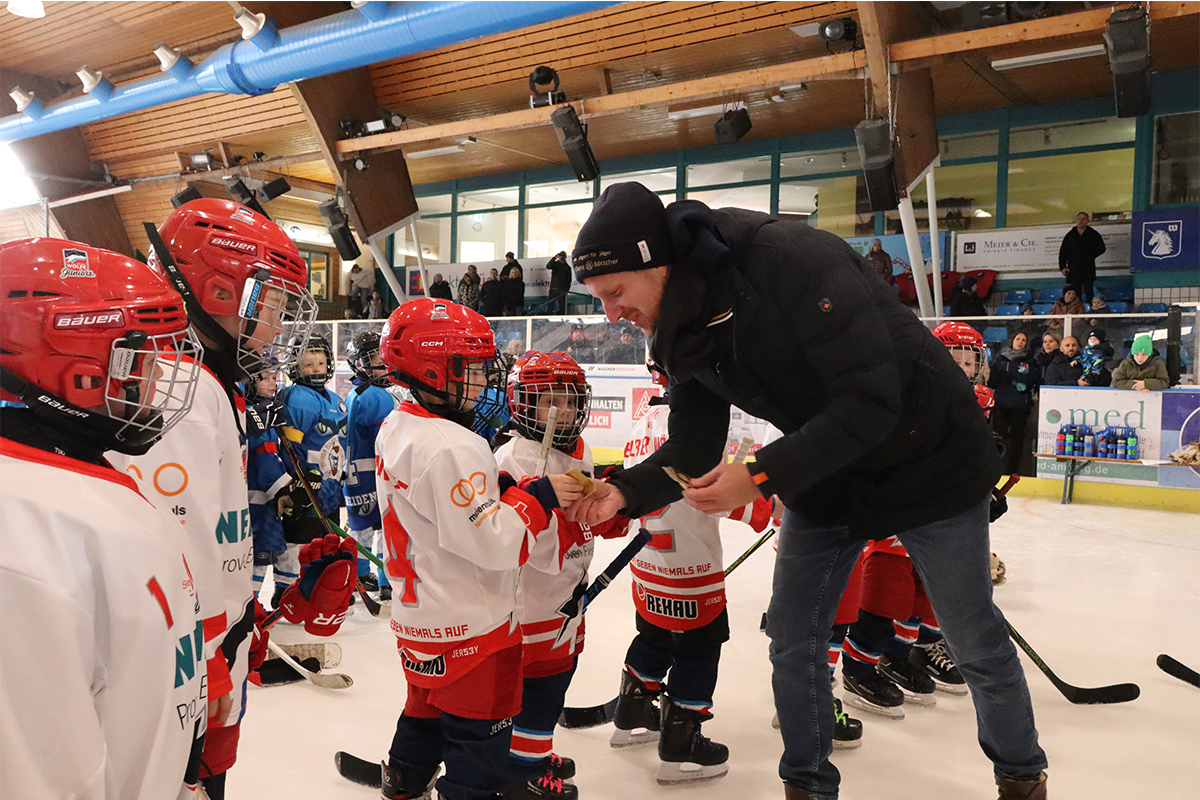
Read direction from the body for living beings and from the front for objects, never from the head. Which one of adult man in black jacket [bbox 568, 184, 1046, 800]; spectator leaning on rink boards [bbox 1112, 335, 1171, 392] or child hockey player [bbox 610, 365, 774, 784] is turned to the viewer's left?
the adult man in black jacket

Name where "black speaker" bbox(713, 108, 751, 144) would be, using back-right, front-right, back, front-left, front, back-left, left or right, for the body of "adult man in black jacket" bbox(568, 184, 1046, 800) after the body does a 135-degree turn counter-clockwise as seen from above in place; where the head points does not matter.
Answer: back-left

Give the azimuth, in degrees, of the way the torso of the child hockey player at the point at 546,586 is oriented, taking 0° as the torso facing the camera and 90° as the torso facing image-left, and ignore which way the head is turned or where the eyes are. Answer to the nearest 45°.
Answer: approximately 315°

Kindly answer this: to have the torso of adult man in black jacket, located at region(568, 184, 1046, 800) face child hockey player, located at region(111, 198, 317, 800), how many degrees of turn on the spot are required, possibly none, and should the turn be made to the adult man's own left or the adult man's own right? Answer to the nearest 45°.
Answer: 0° — they already face them

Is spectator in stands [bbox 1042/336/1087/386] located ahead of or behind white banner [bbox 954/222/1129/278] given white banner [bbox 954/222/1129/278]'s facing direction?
ahead

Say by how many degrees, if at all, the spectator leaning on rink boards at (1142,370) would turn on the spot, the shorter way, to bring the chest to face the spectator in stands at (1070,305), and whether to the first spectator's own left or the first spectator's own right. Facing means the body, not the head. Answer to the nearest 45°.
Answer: approximately 180°

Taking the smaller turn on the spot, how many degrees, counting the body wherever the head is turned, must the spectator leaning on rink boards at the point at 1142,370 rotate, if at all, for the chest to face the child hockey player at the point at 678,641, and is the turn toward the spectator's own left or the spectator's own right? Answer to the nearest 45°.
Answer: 0° — they already face them

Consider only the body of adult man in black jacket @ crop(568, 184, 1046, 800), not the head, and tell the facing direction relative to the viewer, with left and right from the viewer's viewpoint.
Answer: facing to the left of the viewer

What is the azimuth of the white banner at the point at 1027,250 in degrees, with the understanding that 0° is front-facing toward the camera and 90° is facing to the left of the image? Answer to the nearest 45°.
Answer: approximately 0°

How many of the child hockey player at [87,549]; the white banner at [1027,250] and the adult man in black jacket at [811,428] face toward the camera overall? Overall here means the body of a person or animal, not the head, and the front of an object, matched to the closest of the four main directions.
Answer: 1

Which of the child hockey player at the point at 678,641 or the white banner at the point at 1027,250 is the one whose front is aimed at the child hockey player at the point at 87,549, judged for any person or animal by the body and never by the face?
the white banner

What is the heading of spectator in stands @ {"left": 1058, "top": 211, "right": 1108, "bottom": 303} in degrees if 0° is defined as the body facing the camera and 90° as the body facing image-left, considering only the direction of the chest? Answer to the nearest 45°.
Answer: approximately 0°
